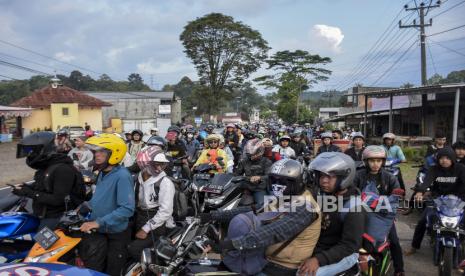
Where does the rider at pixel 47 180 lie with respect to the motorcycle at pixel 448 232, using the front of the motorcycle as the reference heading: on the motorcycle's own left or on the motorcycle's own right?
on the motorcycle's own right

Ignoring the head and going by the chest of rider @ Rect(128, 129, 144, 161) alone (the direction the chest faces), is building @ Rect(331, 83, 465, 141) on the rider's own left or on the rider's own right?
on the rider's own left
